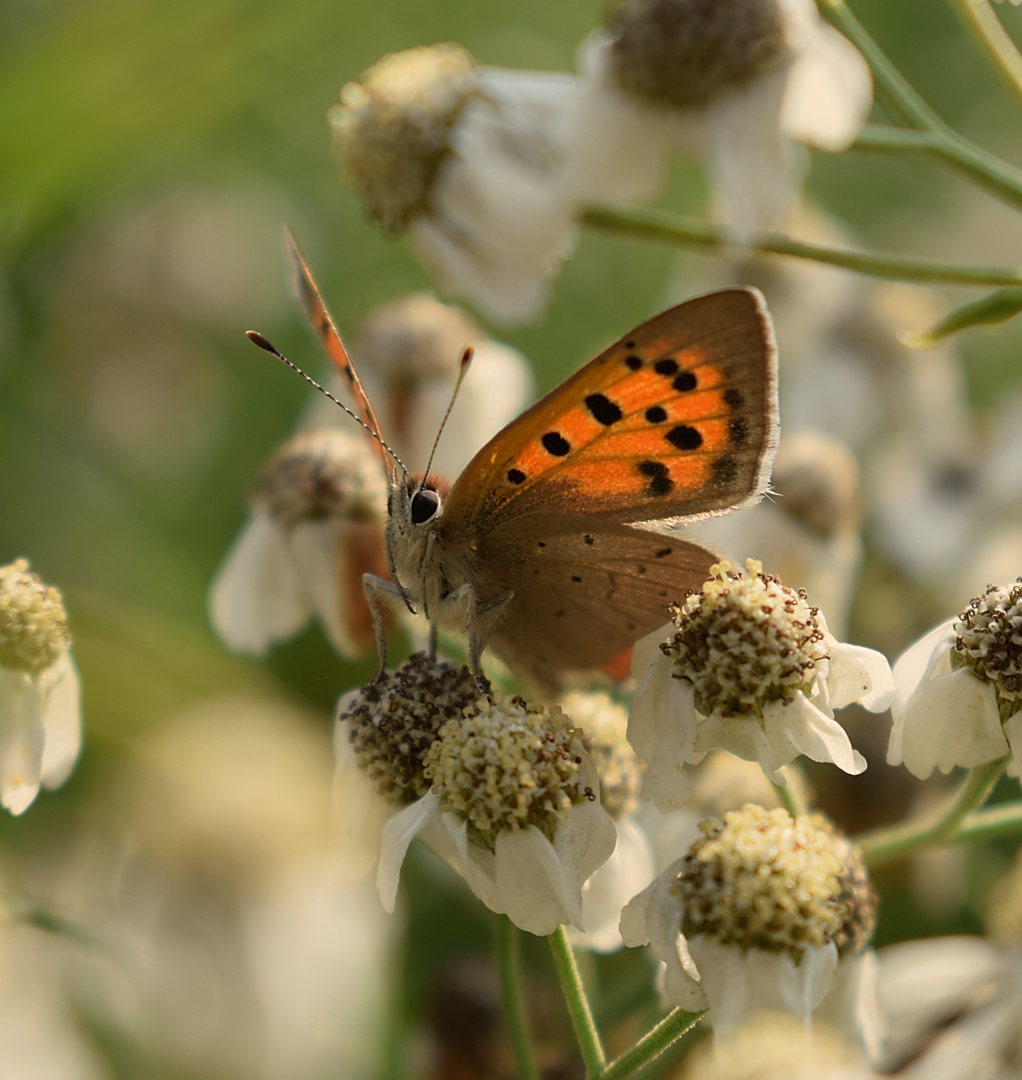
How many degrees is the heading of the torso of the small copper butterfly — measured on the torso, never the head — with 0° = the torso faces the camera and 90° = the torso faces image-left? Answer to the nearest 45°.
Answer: approximately 45°
